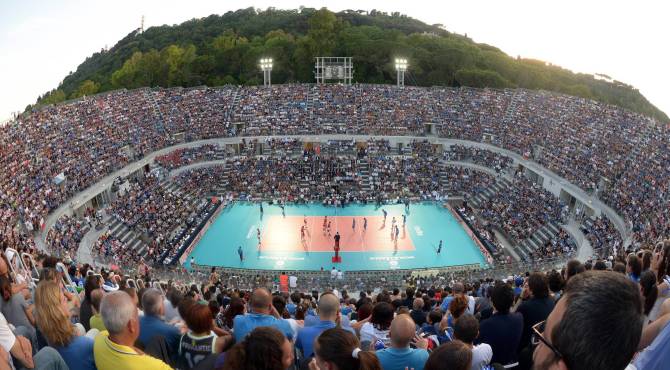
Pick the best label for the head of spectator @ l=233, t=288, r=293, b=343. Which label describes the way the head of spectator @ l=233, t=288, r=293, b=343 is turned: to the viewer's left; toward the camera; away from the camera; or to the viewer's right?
away from the camera

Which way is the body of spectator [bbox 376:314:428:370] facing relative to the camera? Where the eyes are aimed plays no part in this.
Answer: away from the camera

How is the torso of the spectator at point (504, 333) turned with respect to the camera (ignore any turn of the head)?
away from the camera

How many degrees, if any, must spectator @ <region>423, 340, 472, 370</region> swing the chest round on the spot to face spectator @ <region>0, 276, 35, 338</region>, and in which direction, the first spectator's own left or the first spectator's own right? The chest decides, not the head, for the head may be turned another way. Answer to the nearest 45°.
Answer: approximately 90° to the first spectator's own left

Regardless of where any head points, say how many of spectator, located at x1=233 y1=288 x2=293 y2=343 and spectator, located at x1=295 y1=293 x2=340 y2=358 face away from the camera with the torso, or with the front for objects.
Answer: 2

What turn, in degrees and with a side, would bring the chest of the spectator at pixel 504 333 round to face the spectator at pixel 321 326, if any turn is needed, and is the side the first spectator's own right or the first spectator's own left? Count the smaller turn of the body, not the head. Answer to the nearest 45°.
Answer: approximately 90° to the first spectator's own left

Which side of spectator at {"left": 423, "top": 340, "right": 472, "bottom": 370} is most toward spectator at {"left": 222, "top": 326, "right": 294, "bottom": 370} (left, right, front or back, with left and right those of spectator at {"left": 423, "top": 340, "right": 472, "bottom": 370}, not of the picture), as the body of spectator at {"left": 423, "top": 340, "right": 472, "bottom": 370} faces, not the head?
left

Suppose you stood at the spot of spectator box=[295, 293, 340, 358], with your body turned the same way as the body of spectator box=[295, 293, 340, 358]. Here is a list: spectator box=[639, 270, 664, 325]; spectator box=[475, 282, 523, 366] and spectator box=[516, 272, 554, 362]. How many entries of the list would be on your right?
3

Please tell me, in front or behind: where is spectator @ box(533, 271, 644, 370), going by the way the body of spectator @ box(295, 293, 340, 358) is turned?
behind

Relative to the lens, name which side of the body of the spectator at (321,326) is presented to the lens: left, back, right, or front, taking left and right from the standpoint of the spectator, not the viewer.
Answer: back
